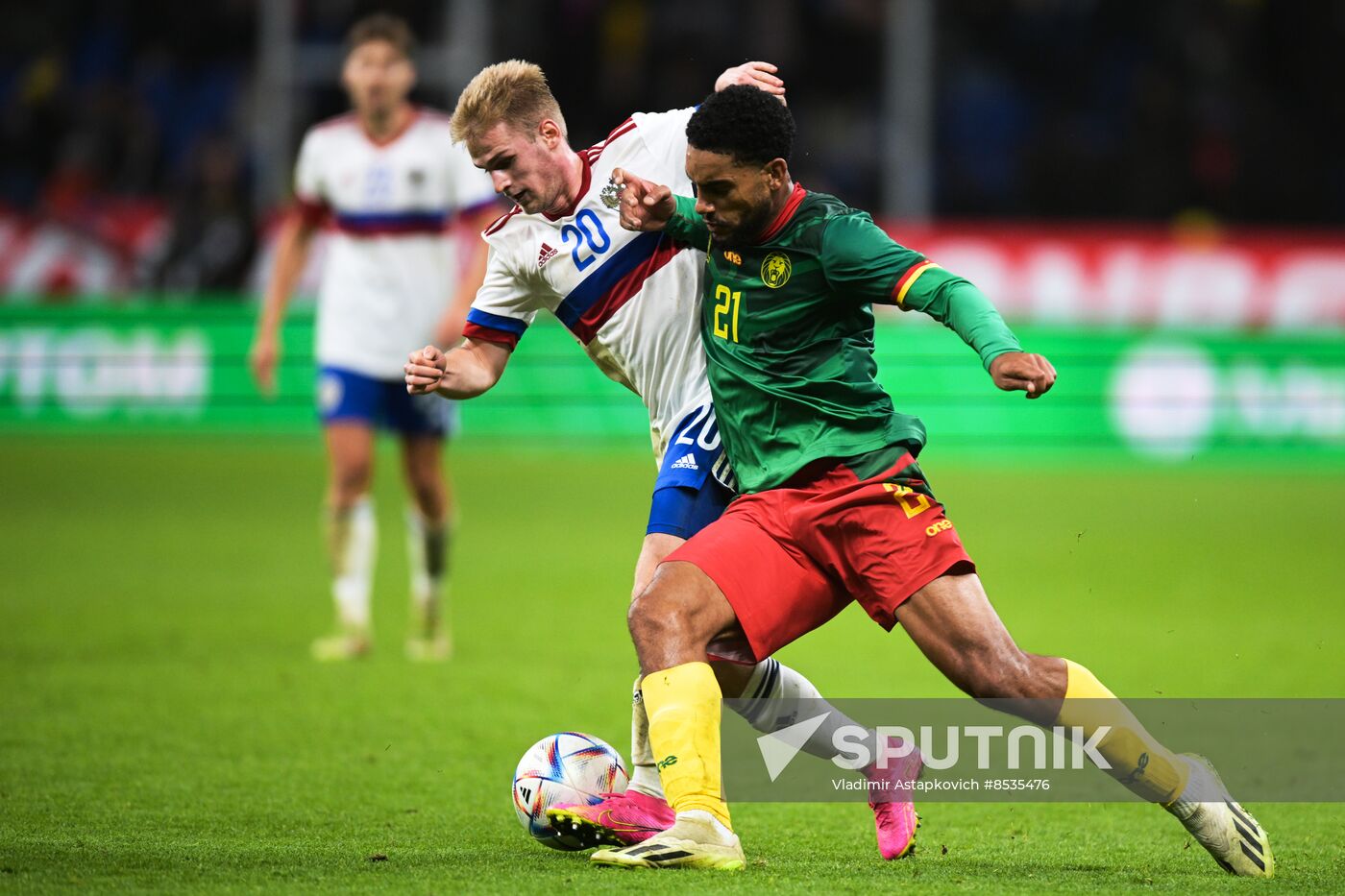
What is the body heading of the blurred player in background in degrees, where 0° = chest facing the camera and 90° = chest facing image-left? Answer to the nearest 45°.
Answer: approximately 0°

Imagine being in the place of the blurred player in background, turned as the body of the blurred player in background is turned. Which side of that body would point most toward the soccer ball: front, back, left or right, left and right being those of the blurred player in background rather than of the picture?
front
